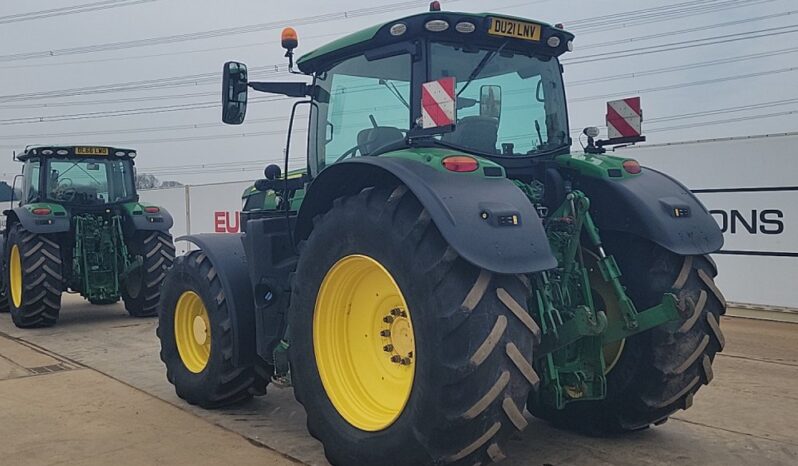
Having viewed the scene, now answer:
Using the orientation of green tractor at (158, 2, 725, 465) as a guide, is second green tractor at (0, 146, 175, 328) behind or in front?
in front

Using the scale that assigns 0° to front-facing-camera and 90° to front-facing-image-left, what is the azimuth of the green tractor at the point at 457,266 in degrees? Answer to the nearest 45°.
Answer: approximately 135°
